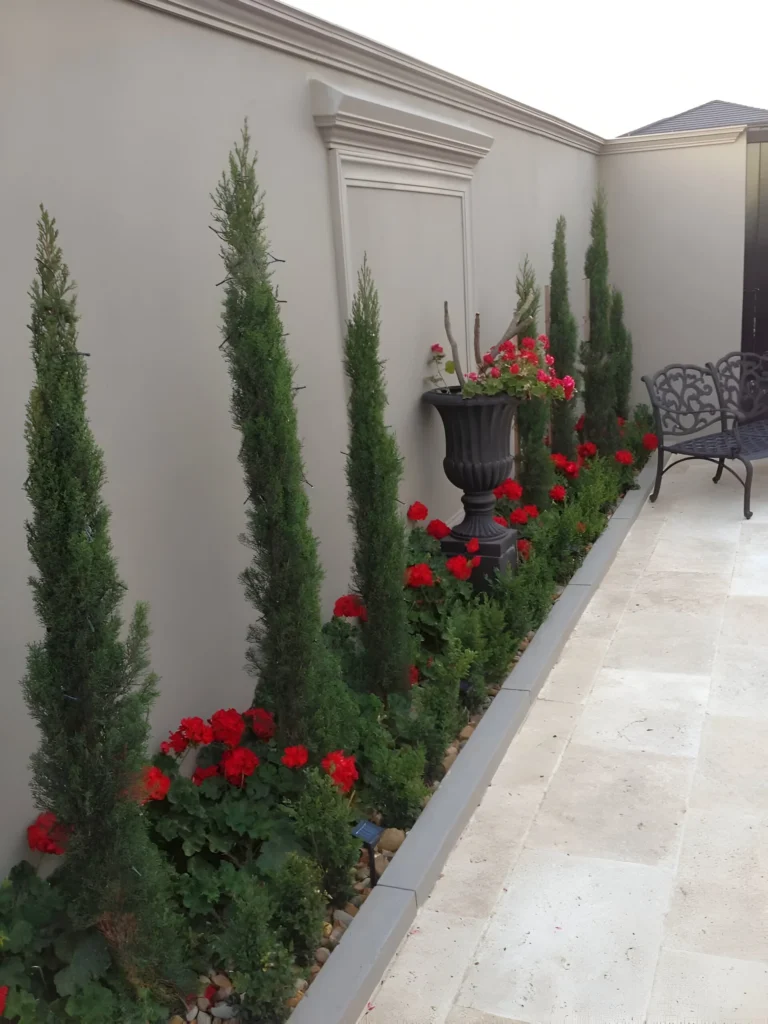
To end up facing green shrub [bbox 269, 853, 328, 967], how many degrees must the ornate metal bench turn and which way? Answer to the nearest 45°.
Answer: approximately 45° to its right

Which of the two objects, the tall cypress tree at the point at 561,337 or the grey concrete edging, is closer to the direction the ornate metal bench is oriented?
the grey concrete edging

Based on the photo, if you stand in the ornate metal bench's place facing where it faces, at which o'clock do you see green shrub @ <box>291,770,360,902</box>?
The green shrub is roughly at 2 o'clock from the ornate metal bench.

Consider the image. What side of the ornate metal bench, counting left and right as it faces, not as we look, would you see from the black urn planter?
right

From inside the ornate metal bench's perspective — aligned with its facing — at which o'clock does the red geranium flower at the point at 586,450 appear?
The red geranium flower is roughly at 4 o'clock from the ornate metal bench.

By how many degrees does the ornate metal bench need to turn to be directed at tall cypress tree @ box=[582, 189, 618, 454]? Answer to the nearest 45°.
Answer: approximately 135° to its right

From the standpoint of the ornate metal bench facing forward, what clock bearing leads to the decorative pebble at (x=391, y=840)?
The decorative pebble is roughly at 2 o'clock from the ornate metal bench.
